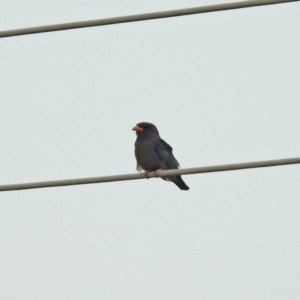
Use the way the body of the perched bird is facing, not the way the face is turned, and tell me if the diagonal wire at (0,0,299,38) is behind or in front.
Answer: in front
